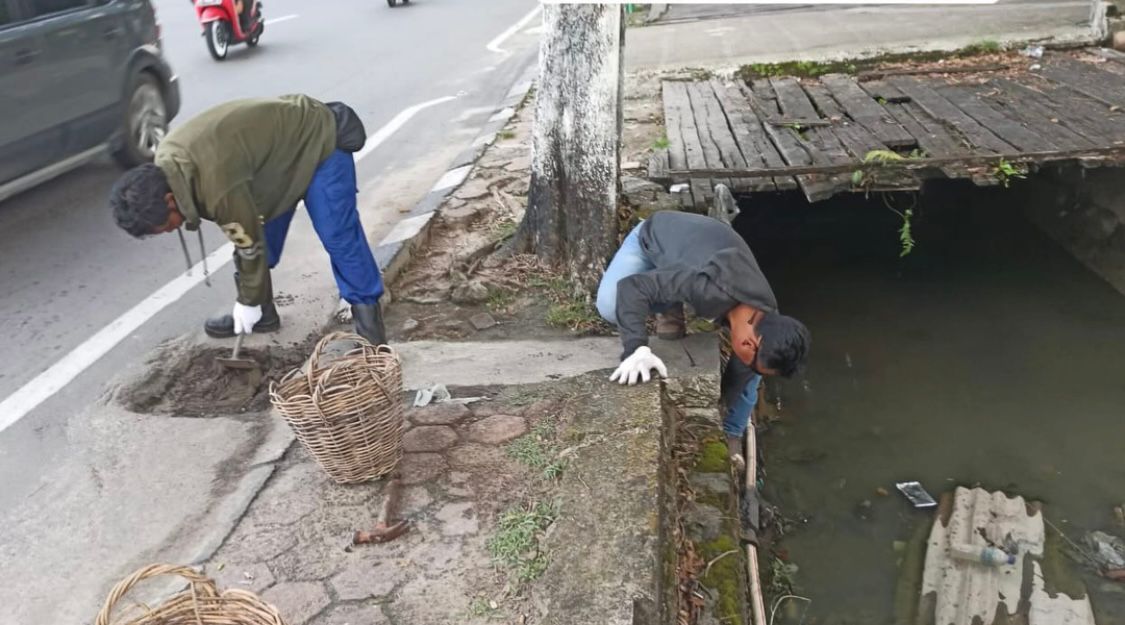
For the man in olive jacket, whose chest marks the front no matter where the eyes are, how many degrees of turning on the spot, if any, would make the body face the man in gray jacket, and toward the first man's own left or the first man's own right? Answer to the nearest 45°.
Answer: approximately 135° to the first man's own left

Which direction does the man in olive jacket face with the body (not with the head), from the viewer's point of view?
to the viewer's left

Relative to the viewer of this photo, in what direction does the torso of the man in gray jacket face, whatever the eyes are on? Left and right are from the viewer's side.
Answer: facing the viewer and to the right of the viewer

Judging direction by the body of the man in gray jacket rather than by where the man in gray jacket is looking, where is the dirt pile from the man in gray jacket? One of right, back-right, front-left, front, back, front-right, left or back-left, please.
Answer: back-right

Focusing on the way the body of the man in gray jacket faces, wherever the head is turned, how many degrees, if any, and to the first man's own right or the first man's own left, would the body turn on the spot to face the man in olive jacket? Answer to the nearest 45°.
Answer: approximately 135° to the first man's own right

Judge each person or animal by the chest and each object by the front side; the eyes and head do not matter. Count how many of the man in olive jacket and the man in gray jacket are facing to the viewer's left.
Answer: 1

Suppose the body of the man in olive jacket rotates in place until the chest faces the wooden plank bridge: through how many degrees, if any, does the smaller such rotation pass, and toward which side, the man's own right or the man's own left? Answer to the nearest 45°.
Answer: approximately 180°

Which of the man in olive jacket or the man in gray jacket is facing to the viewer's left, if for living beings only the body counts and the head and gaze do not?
the man in olive jacket

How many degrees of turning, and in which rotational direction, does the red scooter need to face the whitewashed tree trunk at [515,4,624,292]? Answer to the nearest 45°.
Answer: approximately 45° to its left

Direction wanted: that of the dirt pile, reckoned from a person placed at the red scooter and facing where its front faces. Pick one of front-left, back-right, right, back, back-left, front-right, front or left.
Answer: front-left
